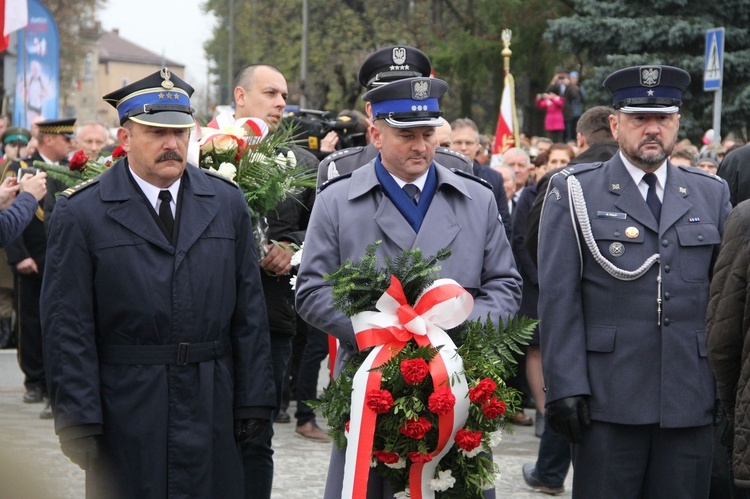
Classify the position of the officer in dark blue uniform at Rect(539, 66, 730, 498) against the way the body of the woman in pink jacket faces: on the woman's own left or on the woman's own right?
on the woman's own left

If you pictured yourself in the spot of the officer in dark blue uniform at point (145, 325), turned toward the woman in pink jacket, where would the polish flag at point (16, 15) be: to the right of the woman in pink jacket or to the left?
left

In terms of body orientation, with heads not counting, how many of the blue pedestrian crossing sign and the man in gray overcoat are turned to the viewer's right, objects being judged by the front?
0

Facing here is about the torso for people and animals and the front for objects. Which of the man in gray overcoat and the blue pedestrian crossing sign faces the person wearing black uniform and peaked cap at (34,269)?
the blue pedestrian crossing sign

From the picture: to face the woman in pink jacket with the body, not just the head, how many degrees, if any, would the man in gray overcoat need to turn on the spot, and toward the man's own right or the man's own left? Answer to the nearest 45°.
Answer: approximately 180°

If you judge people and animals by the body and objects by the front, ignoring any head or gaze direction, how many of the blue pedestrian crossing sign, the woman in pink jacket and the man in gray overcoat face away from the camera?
0

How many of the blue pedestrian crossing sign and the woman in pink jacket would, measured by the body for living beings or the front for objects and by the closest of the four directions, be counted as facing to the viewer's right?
0

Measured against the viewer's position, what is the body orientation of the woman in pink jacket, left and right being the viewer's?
facing the viewer and to the left of the viewer

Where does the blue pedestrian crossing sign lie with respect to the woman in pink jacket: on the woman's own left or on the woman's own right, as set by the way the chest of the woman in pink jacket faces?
on the woman's own left

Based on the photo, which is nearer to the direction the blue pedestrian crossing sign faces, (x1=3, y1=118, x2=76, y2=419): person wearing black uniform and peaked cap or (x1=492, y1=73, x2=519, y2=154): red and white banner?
the person wearing black uniform and peaked cap

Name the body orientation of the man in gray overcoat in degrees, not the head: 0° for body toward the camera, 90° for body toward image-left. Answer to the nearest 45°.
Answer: approximately 0°

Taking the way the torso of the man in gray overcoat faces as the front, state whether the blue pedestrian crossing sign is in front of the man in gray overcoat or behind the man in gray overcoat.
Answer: behind
